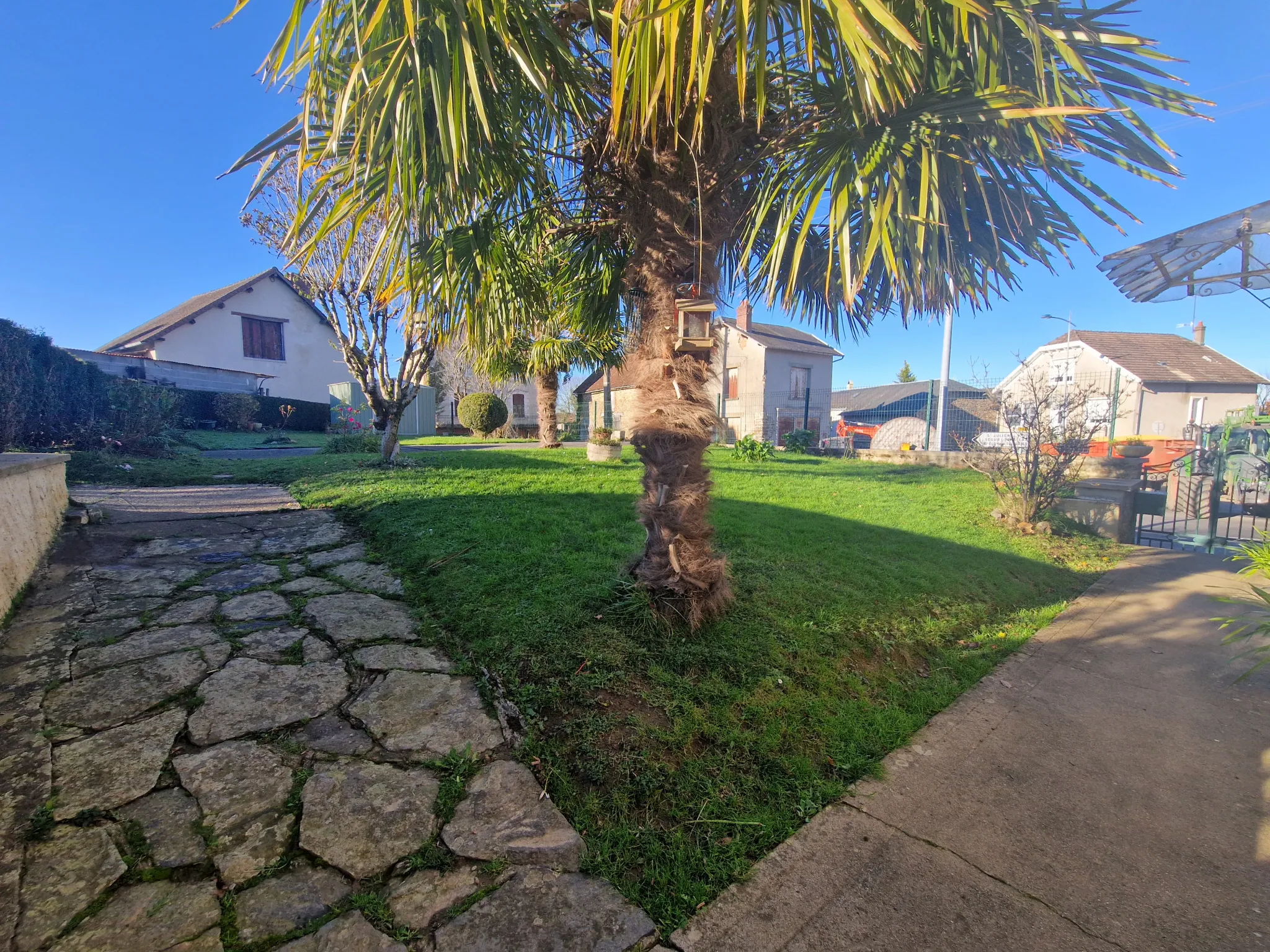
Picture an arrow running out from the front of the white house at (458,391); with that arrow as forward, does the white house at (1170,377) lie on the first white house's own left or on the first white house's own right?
on the first white house's own left

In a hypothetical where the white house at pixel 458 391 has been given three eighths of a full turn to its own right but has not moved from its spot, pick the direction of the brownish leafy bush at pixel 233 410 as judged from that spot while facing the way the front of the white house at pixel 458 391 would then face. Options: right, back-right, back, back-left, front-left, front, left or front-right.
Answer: left

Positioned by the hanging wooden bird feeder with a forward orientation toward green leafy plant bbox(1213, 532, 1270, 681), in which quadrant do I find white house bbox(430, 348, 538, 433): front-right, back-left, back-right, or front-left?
back-left

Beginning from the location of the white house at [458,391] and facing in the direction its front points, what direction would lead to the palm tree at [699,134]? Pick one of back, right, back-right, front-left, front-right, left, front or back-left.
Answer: front

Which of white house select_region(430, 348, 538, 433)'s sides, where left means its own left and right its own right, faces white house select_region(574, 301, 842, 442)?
left

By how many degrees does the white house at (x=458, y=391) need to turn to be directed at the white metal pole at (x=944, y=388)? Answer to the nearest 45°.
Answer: approximately 45° to its left

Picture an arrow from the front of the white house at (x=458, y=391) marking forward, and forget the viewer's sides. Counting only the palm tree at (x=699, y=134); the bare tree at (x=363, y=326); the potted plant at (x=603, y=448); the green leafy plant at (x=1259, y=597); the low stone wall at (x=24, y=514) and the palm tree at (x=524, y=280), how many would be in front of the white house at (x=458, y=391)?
6

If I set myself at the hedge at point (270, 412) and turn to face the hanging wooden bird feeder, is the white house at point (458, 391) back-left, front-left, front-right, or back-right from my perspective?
back-left

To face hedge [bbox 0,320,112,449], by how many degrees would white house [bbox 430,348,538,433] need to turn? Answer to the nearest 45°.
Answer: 0° — it already faces it

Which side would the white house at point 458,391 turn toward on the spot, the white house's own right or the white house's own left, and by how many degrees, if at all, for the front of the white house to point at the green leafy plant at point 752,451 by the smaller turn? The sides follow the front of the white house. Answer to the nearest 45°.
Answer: approximately 45° to the white house's own left

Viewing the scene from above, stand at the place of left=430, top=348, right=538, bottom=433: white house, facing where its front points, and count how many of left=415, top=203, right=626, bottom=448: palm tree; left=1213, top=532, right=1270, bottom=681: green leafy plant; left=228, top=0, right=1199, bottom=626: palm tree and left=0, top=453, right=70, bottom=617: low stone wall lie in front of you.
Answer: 4

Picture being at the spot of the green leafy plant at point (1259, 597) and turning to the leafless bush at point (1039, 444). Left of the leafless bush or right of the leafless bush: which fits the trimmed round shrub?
left

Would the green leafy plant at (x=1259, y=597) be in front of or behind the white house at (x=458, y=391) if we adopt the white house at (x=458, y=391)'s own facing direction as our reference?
in front

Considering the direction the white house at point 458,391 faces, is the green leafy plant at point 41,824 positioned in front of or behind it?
in front

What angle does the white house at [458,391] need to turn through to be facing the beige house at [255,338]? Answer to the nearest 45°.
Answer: approximately 90° to its right

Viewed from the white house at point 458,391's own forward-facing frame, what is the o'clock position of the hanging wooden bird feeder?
The hanging wooden bird feeder is roughly at 12 o'clock from the white house.

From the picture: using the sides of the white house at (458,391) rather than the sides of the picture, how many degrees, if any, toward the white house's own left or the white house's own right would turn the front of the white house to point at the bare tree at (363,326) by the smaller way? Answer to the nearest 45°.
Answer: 0° — it already faces it
